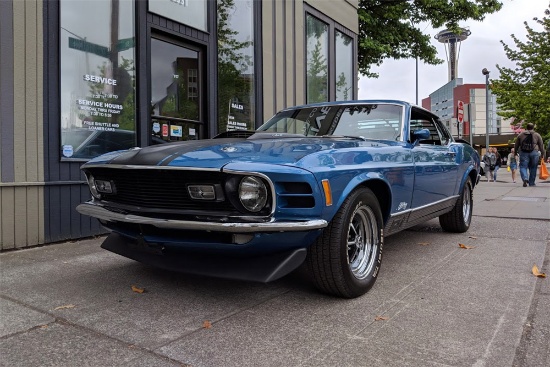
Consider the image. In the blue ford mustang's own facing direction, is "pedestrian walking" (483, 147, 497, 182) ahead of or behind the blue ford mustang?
behind

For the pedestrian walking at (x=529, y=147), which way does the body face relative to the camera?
away from the camera

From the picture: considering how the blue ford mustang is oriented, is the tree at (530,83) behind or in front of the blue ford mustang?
behind

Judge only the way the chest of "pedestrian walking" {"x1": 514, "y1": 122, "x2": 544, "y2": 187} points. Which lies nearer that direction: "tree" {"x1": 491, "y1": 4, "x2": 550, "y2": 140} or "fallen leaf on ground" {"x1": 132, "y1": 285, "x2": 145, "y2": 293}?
the tree

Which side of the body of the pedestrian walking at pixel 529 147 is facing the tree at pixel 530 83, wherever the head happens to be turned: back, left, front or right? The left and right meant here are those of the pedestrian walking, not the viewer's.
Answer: front

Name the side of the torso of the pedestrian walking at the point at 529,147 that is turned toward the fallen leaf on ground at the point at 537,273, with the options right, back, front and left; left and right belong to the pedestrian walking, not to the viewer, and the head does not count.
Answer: back

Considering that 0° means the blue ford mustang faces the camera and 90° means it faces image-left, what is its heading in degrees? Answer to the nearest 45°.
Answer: approximately 45°

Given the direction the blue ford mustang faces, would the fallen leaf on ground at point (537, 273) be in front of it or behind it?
behind

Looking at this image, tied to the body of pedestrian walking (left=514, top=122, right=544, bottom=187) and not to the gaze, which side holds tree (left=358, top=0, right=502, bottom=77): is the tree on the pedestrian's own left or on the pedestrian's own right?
on the pedestrian's own left
